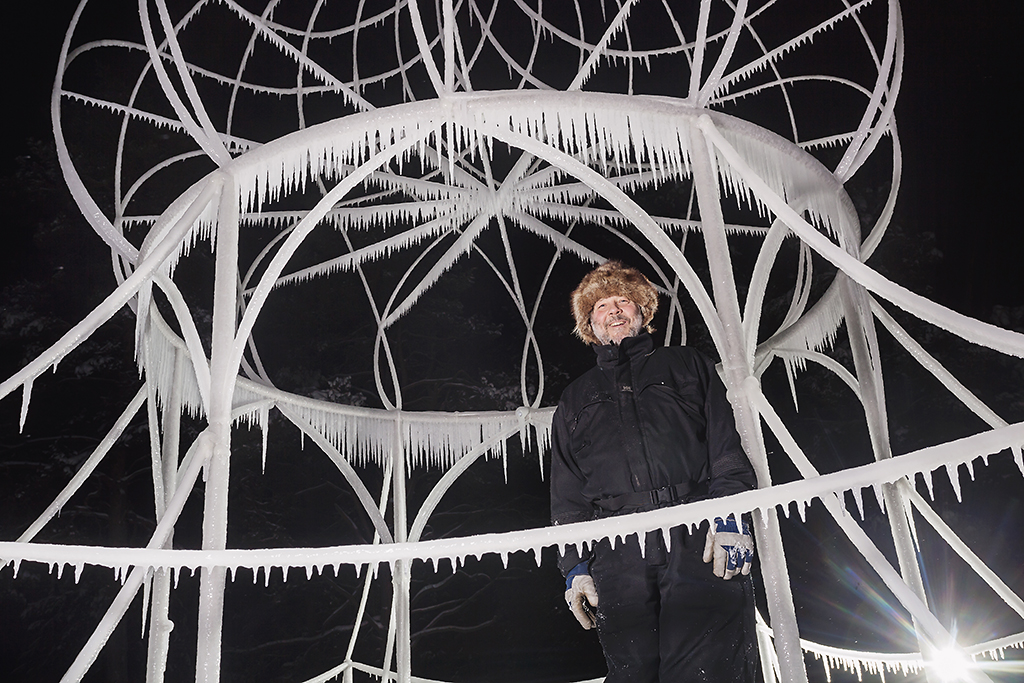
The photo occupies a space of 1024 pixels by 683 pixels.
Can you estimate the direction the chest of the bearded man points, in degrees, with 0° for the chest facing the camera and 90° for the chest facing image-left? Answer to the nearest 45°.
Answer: approximately 0°
